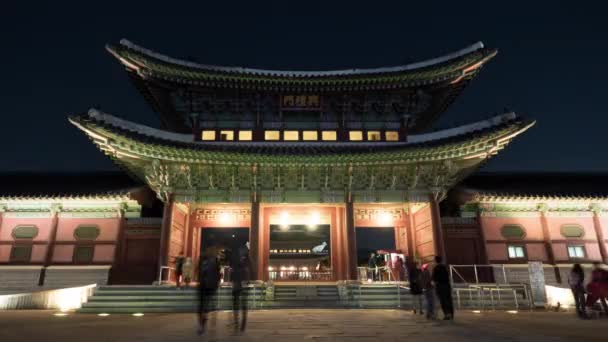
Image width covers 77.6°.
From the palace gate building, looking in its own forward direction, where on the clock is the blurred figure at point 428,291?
The blurred figure is roughly at 11 o'clock from the palace gate building.

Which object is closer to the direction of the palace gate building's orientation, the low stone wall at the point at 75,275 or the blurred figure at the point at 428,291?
the blurred figure

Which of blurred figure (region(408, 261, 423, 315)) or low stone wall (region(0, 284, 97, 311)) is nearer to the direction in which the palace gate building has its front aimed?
the blurred figure

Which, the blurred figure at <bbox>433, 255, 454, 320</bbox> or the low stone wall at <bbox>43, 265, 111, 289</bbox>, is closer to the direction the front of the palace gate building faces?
the blurred figure

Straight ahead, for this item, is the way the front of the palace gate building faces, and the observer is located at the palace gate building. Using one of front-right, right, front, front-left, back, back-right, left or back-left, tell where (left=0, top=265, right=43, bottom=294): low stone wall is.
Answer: right

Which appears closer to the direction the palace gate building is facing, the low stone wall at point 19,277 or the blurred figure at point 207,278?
the blurred figure

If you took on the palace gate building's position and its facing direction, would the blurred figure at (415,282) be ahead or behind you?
ahead

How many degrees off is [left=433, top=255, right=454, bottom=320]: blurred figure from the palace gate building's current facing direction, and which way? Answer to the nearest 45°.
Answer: approximately 45° to its left

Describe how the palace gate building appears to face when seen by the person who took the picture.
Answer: facing the viewer

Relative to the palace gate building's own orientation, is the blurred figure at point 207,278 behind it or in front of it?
in front

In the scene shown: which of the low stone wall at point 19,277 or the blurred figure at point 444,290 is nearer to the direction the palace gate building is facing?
the blurred figure

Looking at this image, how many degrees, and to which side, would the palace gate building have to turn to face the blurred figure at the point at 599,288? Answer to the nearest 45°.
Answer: approximately 45° to its left

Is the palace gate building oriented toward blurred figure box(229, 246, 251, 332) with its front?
yes
